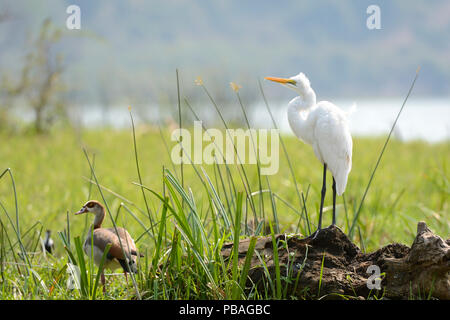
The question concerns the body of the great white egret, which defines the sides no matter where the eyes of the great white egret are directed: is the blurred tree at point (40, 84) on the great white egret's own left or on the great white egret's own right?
on the great white egret's own right

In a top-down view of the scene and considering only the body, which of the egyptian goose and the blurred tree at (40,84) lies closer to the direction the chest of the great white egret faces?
the egyptian goose

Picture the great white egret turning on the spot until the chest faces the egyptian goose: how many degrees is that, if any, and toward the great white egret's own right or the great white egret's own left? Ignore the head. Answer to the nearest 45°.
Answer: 0° — it already faces it

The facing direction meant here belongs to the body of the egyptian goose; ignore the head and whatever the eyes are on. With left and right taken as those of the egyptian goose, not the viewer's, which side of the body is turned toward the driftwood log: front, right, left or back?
back

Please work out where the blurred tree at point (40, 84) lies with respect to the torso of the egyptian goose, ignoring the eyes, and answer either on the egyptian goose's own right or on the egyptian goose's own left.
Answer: on the egyptian goose's own right

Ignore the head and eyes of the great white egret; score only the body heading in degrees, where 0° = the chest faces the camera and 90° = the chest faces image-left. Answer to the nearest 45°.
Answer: approximately 90°

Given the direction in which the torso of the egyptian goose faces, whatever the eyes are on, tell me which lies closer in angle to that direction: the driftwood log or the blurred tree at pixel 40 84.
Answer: the blurred tree

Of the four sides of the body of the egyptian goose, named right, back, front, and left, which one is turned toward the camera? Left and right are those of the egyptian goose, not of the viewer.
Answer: left

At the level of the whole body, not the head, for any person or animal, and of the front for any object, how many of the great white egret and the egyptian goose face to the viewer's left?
2

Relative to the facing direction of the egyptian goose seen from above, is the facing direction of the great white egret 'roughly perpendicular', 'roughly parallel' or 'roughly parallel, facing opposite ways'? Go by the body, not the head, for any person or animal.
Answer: roughly parallel

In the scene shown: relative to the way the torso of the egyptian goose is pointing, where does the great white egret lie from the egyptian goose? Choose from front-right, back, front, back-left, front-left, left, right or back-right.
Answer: back
